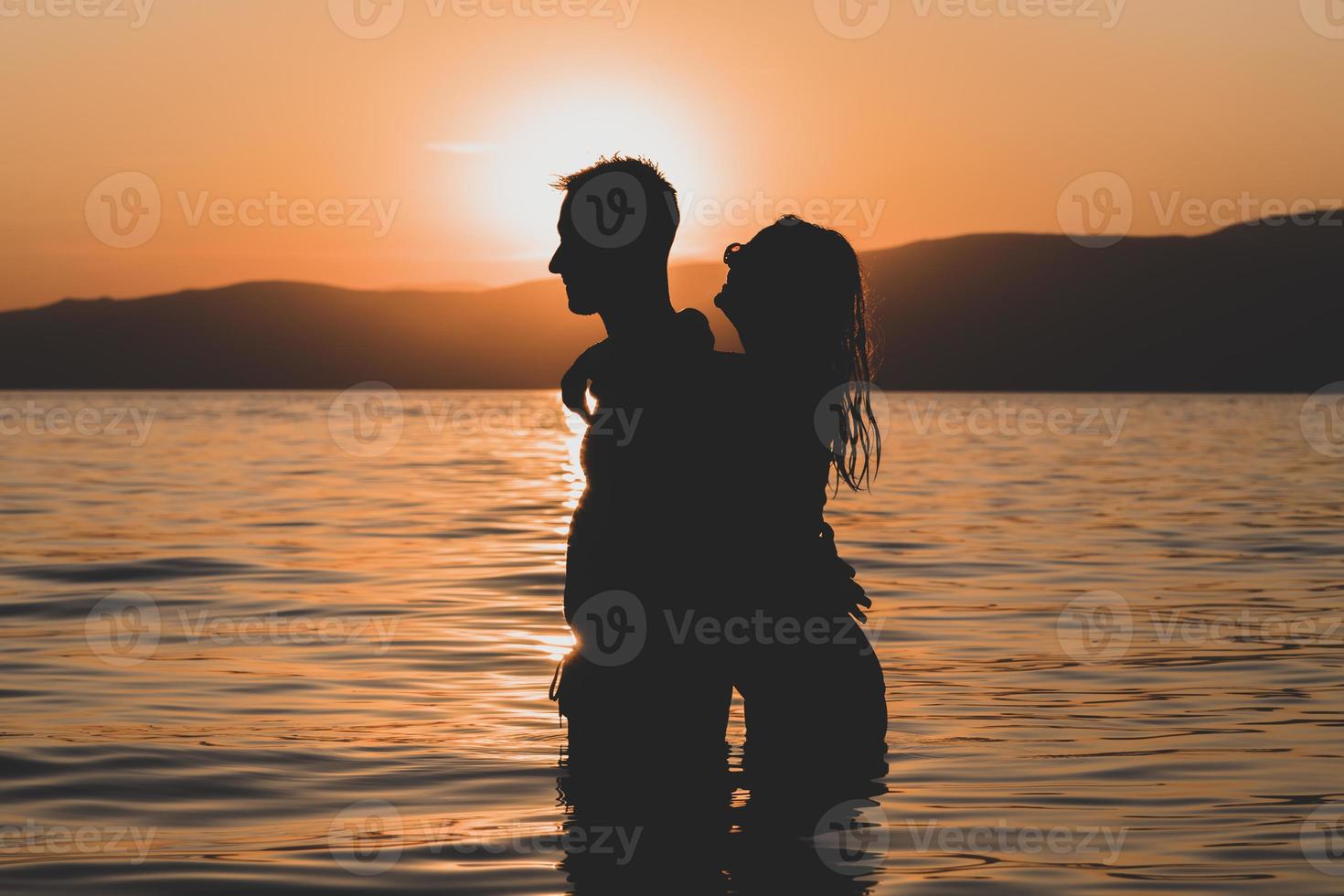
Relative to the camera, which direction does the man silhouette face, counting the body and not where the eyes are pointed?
to the viewer's left

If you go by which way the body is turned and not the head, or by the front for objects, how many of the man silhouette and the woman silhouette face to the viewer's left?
2

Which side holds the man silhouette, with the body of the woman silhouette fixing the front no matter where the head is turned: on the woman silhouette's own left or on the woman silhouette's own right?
on the woman silhouette's own left

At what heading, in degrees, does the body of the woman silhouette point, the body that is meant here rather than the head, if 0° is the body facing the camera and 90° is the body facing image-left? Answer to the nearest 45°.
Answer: approximately 90°

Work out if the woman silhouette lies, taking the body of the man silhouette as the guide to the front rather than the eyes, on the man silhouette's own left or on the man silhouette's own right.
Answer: on the man silhouette's own right
